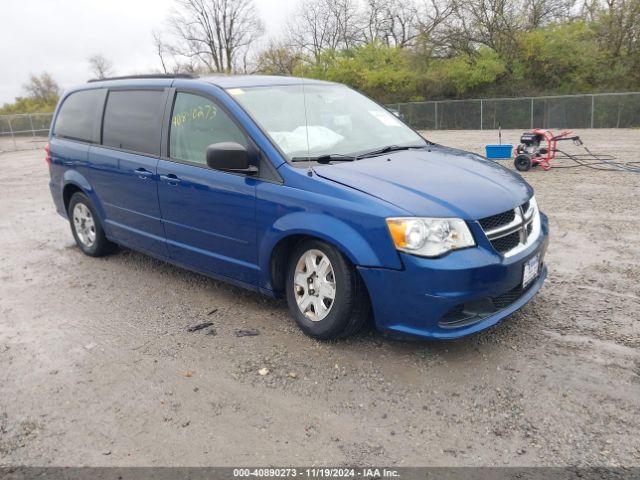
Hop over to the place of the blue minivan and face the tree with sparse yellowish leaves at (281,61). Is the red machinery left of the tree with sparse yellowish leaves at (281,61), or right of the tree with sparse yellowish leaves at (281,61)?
right

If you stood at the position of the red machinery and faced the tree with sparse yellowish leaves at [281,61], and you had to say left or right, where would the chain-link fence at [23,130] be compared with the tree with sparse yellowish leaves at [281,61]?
left

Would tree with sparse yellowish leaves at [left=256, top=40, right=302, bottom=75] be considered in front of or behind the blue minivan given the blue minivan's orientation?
behind

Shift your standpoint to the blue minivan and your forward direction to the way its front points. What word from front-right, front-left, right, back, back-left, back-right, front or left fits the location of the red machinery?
left

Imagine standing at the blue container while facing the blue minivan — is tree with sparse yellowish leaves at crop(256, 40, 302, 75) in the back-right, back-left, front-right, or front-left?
back-right

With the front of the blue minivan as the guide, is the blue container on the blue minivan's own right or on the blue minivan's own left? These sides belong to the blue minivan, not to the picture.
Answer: on the blue minivan's own left

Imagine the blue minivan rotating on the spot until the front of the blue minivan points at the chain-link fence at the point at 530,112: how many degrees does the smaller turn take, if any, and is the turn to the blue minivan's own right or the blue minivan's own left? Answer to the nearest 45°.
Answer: approximately 90° to the blue minivan's own left

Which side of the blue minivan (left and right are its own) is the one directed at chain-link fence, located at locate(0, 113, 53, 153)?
back

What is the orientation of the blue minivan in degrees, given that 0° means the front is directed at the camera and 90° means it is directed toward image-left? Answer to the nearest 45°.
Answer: approximately 315°
